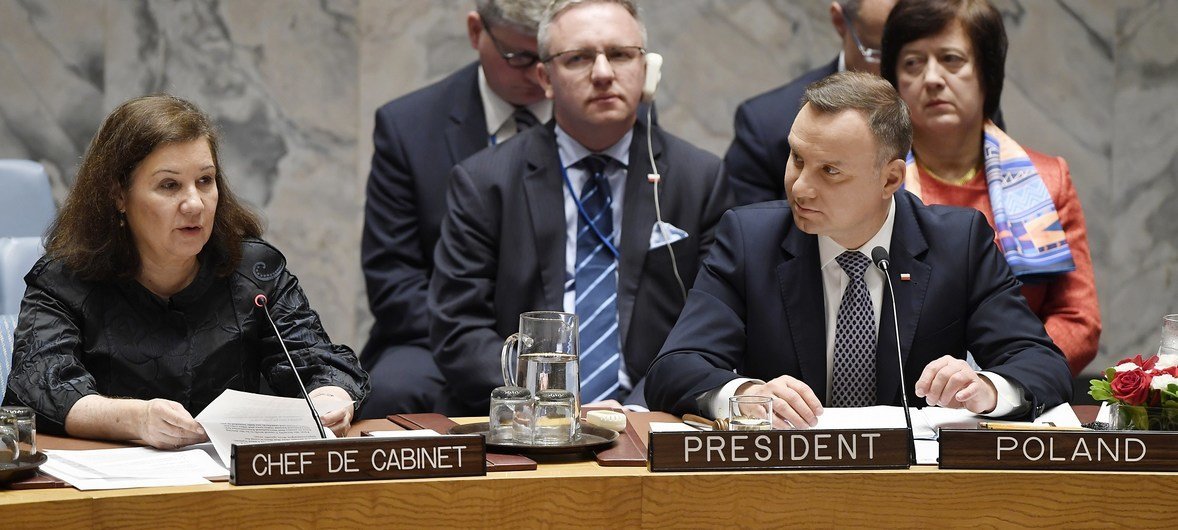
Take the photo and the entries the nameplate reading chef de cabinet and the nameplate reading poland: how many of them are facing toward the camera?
2

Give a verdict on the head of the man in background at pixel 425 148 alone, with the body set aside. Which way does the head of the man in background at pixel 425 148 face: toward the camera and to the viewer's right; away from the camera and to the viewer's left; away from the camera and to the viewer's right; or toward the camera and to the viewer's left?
toward the camera and to the viewer's right

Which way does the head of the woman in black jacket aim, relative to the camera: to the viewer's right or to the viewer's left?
to the viewer's right

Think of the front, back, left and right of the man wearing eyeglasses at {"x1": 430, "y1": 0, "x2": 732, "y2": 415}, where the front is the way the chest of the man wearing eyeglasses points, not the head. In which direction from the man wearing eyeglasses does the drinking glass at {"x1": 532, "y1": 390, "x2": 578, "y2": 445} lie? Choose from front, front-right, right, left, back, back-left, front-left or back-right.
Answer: front

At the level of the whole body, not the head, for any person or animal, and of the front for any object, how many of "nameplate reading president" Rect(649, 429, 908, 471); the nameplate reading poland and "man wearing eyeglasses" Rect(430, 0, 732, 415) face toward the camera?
3

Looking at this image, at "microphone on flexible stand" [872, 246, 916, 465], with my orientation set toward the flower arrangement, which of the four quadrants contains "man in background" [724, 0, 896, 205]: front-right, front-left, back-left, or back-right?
back-left

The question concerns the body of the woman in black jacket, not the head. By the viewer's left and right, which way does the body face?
facing the viewer and to the right of the viewer

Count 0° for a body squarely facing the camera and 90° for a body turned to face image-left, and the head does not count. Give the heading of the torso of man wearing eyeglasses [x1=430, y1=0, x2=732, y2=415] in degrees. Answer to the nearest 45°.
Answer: approximately 0°

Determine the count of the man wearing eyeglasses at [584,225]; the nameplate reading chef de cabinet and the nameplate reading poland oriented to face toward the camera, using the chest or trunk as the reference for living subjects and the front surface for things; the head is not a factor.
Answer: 3

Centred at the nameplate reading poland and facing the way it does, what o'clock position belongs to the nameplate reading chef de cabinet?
The nameplate reading chef de cabinet is roughly at 2 o'clock from the nameplate reading poland.
